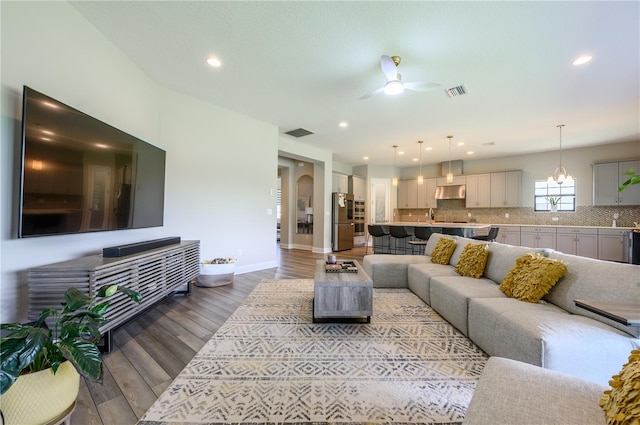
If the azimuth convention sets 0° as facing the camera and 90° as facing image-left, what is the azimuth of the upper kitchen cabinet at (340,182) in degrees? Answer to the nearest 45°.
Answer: approximately 315°

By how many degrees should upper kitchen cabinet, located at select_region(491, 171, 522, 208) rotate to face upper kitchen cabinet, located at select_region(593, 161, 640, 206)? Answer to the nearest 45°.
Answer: approximately 90° to its left

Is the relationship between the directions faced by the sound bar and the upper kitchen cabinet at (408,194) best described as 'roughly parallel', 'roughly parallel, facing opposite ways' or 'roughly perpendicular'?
roughly perpendicular

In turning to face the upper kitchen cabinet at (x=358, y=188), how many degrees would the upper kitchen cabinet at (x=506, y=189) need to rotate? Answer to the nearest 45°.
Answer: approximately 90° to its right

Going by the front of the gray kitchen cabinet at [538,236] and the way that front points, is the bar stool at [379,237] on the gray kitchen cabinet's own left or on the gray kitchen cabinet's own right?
on the gray kitchen cabinet's own right

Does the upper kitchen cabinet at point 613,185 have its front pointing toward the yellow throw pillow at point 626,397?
yes

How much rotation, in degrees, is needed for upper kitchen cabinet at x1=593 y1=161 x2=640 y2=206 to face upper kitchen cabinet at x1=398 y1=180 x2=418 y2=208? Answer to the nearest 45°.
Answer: approximately 90° to its right

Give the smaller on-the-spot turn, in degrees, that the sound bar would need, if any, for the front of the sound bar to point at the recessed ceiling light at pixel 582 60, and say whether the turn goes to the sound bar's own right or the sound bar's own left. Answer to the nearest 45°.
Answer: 0° — it already faces it

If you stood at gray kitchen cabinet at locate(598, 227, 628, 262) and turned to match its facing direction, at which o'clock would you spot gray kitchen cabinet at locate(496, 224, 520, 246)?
gray kitchen cabinet at locate(496, 224, 520, 246) is roughly at 3 o'clock from gray kitchen cabinet at locate(598, 227, 628, 262).

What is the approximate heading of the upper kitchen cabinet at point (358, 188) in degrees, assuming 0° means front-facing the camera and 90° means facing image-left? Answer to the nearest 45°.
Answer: approximately 315°
